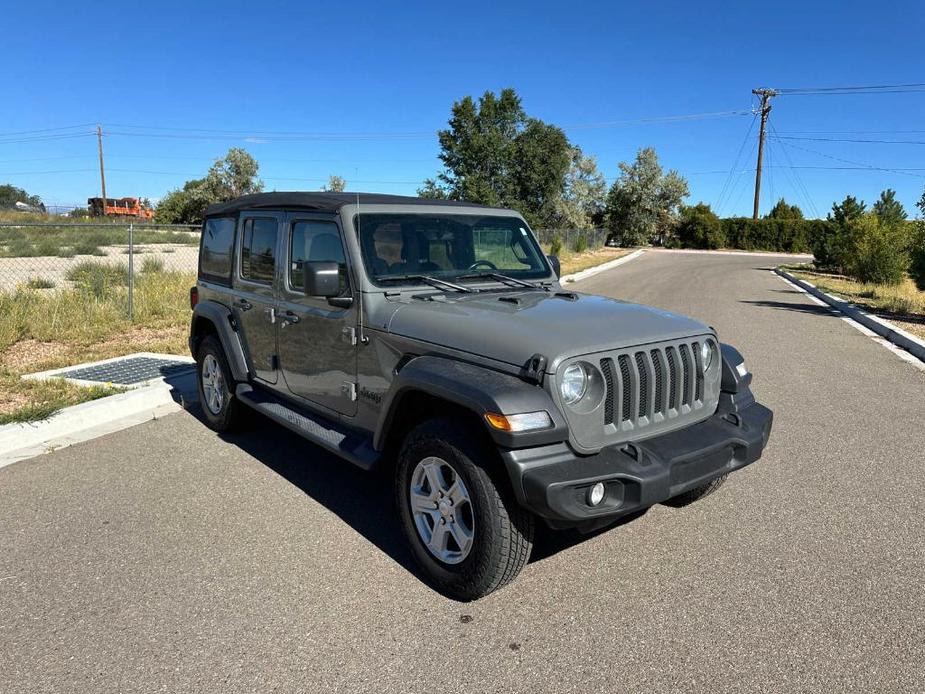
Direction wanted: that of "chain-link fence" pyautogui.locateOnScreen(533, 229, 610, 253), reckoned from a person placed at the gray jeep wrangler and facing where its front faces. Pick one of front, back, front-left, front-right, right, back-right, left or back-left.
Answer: back-left

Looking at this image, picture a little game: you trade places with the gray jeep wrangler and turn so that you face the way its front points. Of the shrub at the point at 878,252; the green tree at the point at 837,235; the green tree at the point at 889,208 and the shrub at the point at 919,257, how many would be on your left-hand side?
4

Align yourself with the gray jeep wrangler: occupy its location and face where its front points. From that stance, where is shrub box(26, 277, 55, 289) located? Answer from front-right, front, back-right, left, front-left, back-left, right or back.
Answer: back

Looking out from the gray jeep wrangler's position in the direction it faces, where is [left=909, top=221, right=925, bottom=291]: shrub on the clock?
The shrub is roughly at 9 o'clock from the gray jeep wrangler.

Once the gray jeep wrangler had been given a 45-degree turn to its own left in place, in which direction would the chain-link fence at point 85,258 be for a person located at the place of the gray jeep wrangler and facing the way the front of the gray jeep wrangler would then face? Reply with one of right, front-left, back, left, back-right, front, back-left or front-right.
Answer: back-left

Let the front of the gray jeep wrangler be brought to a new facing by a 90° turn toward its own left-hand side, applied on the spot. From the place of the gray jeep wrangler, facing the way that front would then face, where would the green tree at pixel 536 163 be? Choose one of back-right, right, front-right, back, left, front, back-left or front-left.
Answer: front-left

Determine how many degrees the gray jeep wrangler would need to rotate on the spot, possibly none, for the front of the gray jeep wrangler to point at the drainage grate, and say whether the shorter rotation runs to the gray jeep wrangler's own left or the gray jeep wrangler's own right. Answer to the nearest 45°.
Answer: approximately 180°

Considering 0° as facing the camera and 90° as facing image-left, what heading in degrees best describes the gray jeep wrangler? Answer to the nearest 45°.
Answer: approximately 315°

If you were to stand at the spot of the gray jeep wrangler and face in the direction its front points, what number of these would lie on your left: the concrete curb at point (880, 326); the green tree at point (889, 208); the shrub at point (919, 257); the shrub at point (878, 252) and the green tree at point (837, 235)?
5

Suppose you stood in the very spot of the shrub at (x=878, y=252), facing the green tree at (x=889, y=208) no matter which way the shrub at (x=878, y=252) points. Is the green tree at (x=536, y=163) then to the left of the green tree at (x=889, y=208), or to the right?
left

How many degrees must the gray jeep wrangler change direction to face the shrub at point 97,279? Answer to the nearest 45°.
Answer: approximately 180°

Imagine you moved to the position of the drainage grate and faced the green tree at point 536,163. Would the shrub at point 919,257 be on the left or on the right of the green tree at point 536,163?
right

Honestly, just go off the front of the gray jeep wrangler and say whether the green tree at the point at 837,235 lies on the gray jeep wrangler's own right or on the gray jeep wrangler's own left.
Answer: on the gray jeep wrangler's own left

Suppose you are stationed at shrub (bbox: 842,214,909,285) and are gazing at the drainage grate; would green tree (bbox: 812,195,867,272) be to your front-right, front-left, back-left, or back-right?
back-right

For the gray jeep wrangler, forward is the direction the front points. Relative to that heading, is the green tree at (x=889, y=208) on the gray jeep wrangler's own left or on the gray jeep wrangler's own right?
on the gray jeep wrangler's own left
